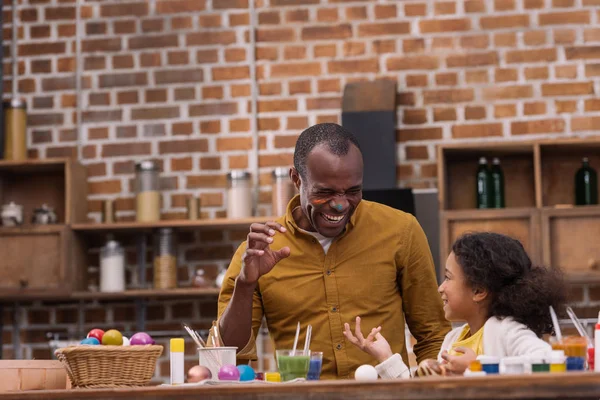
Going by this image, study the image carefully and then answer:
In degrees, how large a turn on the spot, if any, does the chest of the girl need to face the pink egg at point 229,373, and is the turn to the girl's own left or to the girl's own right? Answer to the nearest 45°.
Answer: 0° — they already face it

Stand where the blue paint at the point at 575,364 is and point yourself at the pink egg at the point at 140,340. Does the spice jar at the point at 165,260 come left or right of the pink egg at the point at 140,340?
right

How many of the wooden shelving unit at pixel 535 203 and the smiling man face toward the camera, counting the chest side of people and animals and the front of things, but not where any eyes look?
2

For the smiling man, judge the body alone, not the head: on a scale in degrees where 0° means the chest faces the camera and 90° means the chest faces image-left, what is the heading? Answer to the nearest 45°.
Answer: approximately 0°

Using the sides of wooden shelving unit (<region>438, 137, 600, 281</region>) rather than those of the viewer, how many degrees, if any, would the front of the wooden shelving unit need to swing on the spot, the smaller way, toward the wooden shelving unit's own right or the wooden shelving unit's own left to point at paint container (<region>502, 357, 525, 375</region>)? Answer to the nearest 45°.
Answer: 0° — it already faces it

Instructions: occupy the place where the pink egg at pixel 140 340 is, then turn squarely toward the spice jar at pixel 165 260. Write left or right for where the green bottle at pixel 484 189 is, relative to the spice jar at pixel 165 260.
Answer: right

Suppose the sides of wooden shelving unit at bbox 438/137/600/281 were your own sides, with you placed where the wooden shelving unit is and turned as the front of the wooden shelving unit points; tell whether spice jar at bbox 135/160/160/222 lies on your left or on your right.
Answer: on your right
